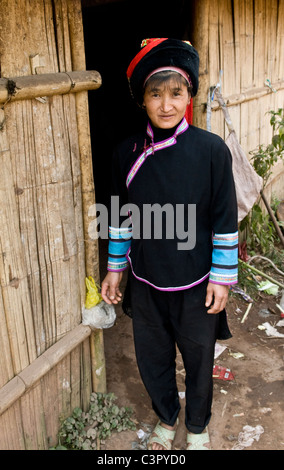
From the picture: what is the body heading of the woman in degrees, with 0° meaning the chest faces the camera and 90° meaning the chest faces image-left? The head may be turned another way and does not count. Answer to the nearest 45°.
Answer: approximately 0°

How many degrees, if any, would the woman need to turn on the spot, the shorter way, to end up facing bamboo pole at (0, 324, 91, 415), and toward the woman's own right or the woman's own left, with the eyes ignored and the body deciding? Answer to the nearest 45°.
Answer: approximately 90° to the woman's own right

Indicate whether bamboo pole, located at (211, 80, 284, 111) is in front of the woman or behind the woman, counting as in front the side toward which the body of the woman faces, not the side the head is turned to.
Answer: behind
